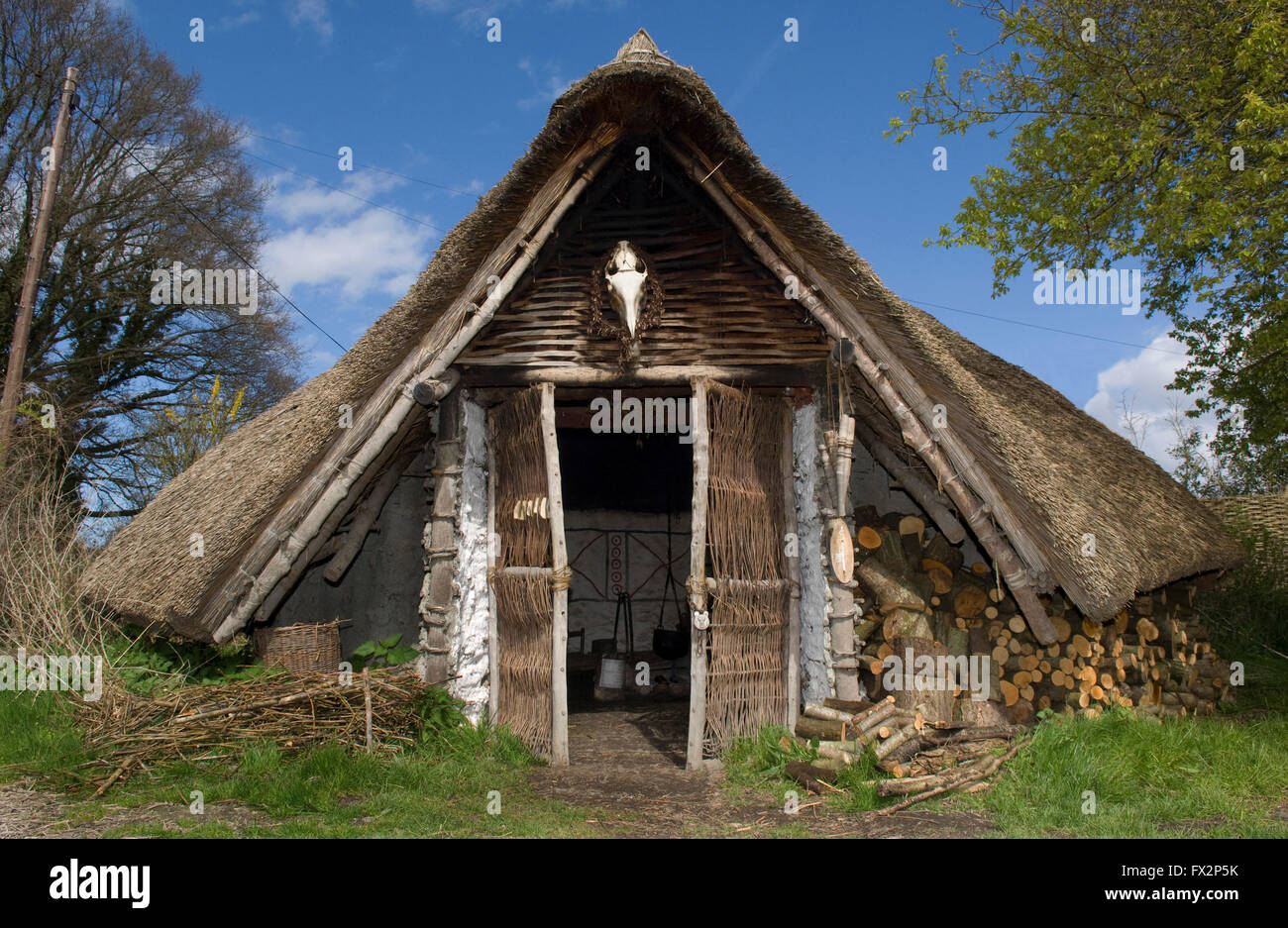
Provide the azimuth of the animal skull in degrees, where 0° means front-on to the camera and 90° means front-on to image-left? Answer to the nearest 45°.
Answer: approximately 0°

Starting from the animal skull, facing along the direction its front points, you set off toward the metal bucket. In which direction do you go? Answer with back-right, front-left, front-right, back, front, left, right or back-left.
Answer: back

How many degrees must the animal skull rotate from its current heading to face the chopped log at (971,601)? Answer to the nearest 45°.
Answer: approximately 90° to its left

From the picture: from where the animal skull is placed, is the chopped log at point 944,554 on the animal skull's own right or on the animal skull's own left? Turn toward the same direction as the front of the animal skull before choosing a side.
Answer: on the animal skull's own left
